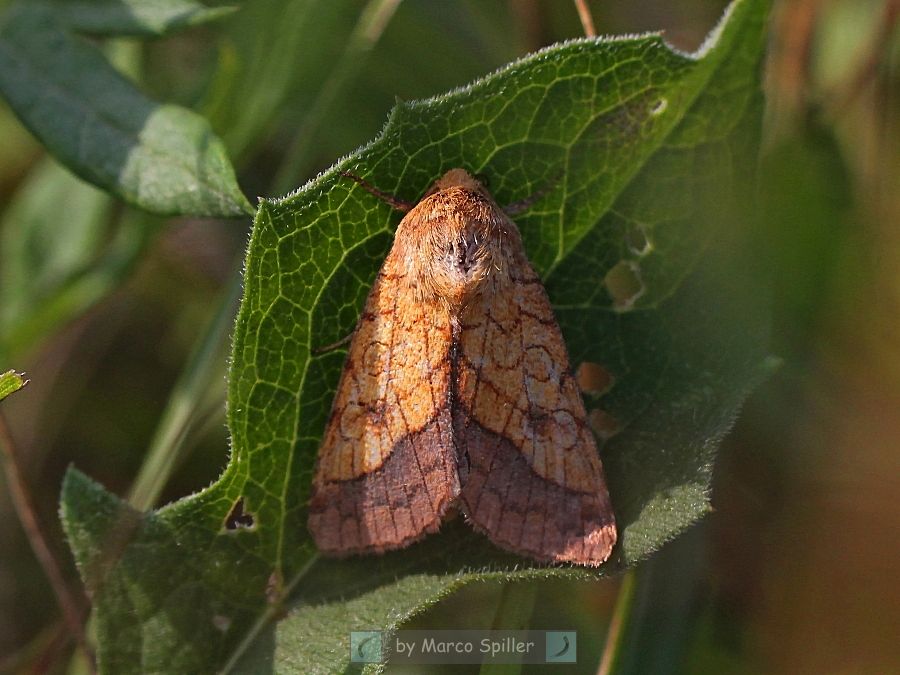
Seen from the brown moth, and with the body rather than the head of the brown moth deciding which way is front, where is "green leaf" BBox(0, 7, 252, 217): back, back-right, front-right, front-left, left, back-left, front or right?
left

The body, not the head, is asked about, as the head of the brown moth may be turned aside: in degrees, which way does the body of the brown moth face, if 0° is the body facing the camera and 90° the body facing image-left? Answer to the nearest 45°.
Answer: approximately 180°

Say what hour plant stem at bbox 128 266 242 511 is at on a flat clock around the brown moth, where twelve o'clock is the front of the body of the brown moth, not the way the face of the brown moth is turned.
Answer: The plant stem is roughly at 10 o'clock from the brown moth.
